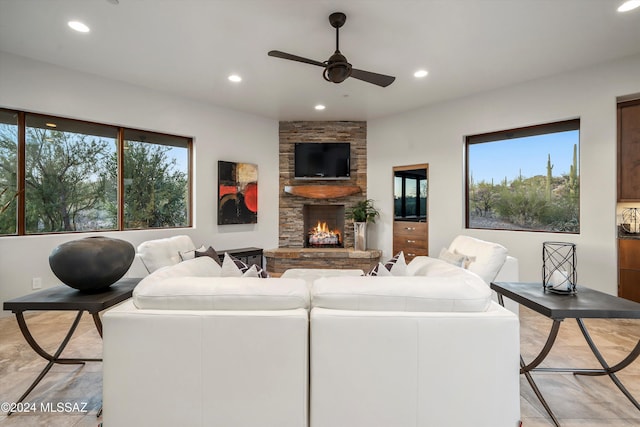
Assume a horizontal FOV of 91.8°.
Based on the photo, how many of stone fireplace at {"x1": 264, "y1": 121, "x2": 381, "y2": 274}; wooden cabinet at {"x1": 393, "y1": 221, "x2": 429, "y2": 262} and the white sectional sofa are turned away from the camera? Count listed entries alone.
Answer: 1

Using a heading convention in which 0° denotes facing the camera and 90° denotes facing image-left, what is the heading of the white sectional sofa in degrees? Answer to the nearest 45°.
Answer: approximately 180°

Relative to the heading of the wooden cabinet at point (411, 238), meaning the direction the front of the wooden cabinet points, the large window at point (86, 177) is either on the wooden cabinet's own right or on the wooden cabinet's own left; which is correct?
on the wooden cabinet's own right

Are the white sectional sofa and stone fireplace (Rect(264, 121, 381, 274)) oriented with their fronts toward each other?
yes

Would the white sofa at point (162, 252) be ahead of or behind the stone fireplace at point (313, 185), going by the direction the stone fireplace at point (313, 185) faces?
ahead

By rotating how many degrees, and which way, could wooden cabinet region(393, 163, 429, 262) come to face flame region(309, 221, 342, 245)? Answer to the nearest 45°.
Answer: approximately 90° to its right

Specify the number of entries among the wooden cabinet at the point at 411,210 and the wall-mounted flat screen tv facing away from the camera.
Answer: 0

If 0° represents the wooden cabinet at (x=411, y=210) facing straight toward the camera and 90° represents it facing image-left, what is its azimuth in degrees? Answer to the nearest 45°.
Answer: approximately 0°

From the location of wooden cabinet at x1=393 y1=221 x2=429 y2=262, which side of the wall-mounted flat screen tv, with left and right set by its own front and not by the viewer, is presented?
left

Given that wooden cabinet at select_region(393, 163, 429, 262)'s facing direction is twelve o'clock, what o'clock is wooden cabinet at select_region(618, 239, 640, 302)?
wooden cabinet at select_region(618, 239, 640, 302) is roughly at 10 o'clock from wooden cabinet at select_region(393, 163, 429, 262).
